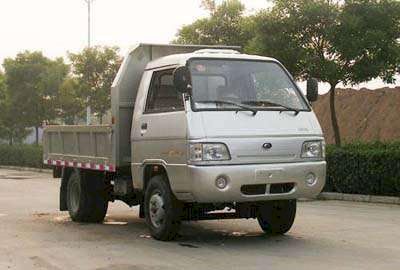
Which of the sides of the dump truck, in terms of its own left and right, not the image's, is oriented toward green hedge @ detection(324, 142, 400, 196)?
left

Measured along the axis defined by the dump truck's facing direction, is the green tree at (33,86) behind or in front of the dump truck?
behind

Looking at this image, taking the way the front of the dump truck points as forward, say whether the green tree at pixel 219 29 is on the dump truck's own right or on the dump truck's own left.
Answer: on the dump truck's own left

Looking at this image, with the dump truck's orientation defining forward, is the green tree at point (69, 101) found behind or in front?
behind

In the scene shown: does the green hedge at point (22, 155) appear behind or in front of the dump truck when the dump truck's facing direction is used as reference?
behind
